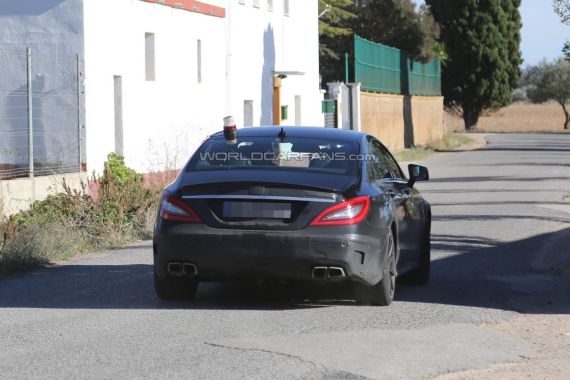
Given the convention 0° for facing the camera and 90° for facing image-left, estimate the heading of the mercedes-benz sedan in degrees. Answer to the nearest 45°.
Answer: approximately 180°

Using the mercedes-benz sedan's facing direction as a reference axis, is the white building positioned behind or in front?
in front
